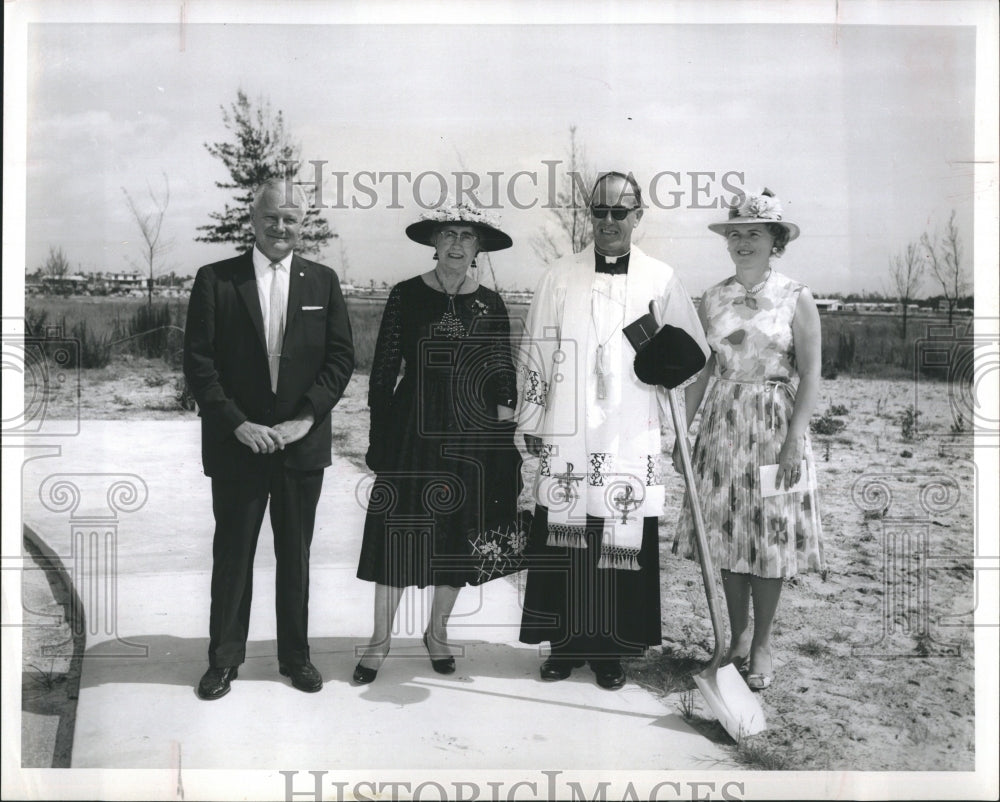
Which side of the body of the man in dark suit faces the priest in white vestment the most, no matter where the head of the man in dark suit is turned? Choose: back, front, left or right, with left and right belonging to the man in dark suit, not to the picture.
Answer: left

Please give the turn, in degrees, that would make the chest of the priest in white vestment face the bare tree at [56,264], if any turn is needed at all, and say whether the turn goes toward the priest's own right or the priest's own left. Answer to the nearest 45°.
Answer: approximately 90° to the priest's own right

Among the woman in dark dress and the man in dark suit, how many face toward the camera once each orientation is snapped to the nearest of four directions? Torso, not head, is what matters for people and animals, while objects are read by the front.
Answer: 2

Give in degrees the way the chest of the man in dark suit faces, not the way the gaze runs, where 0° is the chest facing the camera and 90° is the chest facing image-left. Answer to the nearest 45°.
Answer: approximately 0°

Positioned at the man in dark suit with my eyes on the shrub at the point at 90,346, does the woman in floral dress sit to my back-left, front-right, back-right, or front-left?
back-right

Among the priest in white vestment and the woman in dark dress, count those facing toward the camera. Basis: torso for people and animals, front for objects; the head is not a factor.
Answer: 2

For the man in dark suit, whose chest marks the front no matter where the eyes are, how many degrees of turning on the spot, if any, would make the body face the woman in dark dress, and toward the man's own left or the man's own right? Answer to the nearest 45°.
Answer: approximately 90° to the man's own left

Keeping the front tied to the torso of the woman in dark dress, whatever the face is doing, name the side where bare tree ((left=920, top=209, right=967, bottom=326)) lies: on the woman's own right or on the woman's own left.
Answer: on the woman's own left
